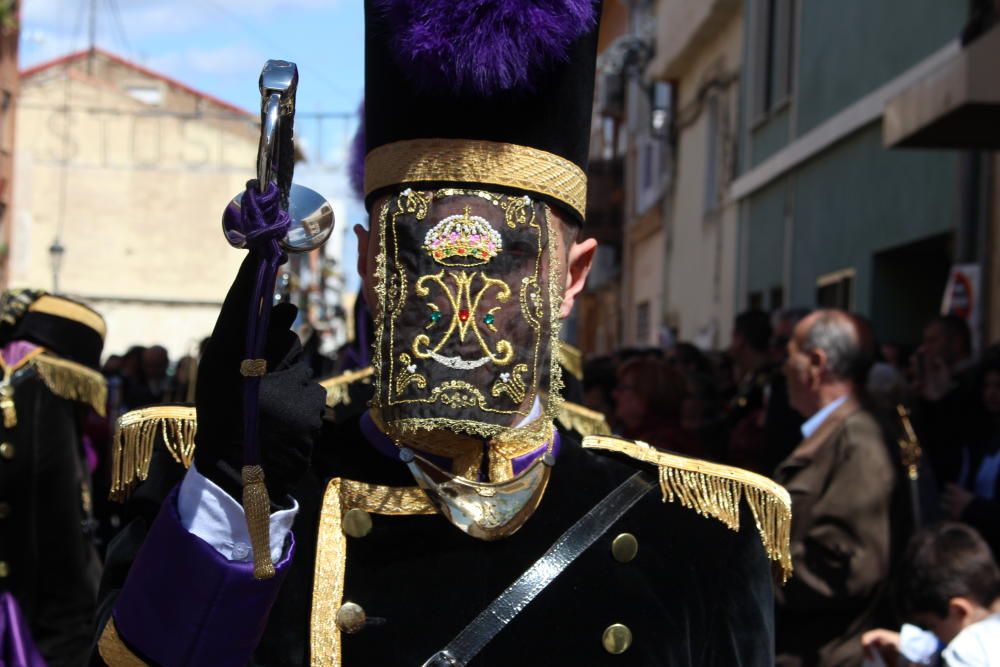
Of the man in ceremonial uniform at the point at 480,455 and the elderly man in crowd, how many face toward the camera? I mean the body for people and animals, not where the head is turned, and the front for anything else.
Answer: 1

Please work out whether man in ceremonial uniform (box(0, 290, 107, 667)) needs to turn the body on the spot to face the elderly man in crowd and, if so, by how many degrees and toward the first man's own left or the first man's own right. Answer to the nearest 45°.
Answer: approximately 90° to the first man's own left

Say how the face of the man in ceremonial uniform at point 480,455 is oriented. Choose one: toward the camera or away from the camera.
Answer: toward the camera

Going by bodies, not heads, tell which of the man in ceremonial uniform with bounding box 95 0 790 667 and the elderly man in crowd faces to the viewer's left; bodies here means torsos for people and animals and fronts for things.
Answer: the elderly man in crowd

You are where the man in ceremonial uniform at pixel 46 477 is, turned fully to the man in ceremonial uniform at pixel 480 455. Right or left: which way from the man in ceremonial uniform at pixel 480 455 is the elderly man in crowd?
left

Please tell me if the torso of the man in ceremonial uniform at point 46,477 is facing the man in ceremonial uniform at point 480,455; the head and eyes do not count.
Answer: no

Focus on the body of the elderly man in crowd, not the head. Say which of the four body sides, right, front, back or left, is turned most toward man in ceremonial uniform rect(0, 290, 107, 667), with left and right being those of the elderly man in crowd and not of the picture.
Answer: front

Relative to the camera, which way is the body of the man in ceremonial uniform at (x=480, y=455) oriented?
toward the camera

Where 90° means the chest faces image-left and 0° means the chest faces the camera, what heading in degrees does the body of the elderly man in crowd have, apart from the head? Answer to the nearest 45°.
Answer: approximately 90°

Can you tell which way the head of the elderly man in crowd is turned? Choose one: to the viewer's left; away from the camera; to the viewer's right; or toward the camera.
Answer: to the viewer's left

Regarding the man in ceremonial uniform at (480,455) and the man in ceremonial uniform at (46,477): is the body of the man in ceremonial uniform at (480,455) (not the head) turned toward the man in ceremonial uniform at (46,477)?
no

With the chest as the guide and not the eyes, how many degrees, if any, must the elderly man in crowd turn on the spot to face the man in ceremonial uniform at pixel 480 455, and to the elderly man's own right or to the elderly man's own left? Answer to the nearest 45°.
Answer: approximately 90° to the elderly man's own left
